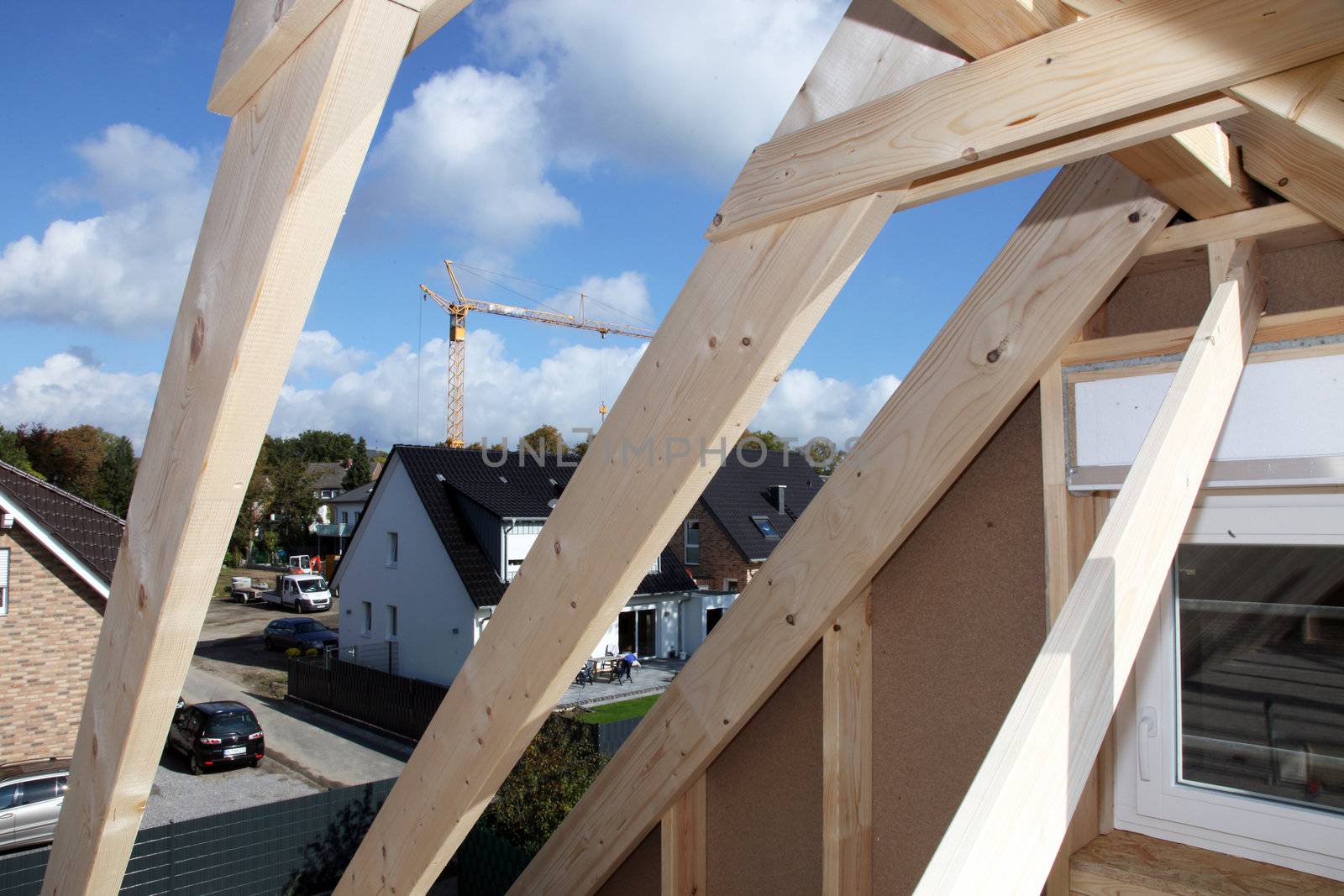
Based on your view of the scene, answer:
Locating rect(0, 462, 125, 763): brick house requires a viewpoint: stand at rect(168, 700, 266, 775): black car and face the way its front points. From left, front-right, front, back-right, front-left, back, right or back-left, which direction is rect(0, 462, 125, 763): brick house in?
front-left

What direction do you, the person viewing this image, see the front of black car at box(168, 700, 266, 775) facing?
facing away from the viewer and to the left of the viewer

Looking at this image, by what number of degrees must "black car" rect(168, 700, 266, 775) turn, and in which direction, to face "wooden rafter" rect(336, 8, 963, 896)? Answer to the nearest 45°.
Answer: approximately 135° to its left

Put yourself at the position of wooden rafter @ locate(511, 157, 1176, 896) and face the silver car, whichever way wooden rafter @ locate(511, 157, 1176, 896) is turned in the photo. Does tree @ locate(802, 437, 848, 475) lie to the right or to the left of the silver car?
right

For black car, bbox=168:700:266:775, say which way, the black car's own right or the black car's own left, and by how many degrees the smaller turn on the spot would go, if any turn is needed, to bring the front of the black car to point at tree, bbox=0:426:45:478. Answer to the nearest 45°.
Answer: approximately 45° to the black car's own right

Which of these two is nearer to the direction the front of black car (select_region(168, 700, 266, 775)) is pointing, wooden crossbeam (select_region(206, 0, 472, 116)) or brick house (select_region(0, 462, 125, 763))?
the brick house

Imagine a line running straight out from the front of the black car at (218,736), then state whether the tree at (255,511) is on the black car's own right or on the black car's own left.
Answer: on the black car's own right

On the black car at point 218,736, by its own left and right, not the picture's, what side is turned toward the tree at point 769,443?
right

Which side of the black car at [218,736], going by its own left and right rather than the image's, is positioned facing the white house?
right

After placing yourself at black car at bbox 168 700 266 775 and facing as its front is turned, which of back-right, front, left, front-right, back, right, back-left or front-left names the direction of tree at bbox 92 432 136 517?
front-right

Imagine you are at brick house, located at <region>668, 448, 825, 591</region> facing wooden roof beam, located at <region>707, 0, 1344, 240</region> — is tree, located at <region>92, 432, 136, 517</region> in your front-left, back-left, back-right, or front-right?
back-right
